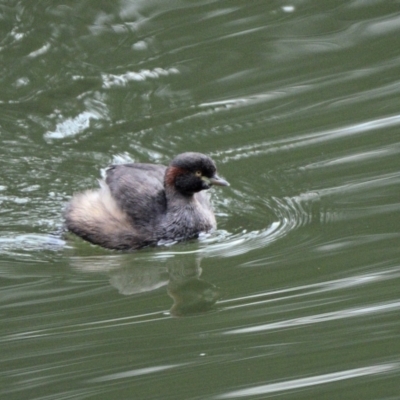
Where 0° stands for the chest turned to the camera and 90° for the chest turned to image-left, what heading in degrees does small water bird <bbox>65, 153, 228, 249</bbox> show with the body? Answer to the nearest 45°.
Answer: approximately 270°
